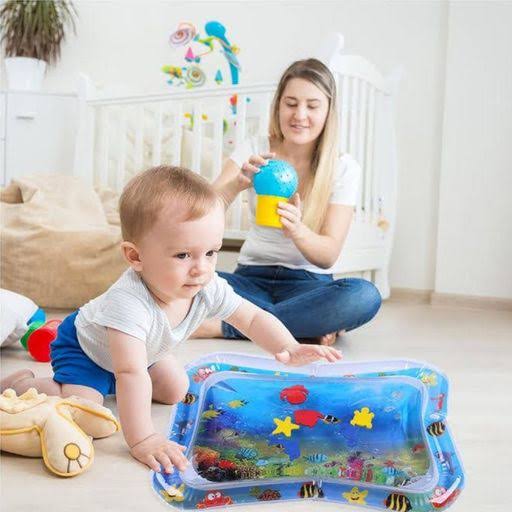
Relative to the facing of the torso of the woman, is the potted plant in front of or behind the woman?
behind

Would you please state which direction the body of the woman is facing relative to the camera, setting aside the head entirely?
toward the camera

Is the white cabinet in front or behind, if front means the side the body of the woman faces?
behind

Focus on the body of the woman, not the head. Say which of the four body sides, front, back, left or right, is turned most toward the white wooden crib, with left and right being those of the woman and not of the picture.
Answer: back

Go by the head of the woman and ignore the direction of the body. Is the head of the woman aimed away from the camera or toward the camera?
toward the camera

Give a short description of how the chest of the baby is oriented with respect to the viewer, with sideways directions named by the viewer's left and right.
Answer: facing the viewer and to the right of the viewer

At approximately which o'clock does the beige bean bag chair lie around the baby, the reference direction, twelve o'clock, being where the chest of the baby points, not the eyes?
The beige bean bag chair is roughly at 7 o'clock from the baby.

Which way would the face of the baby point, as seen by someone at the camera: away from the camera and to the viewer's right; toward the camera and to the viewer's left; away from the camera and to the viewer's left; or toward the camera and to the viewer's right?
toward the camera and to the viewer's right

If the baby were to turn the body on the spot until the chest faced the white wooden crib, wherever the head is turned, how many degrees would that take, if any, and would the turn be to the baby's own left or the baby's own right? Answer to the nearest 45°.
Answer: approximately 135° to the baby's own left

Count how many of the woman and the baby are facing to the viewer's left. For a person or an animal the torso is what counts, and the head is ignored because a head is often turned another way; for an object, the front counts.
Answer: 0

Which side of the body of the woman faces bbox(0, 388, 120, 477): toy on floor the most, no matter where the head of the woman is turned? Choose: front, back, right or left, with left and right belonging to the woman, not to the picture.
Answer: front
